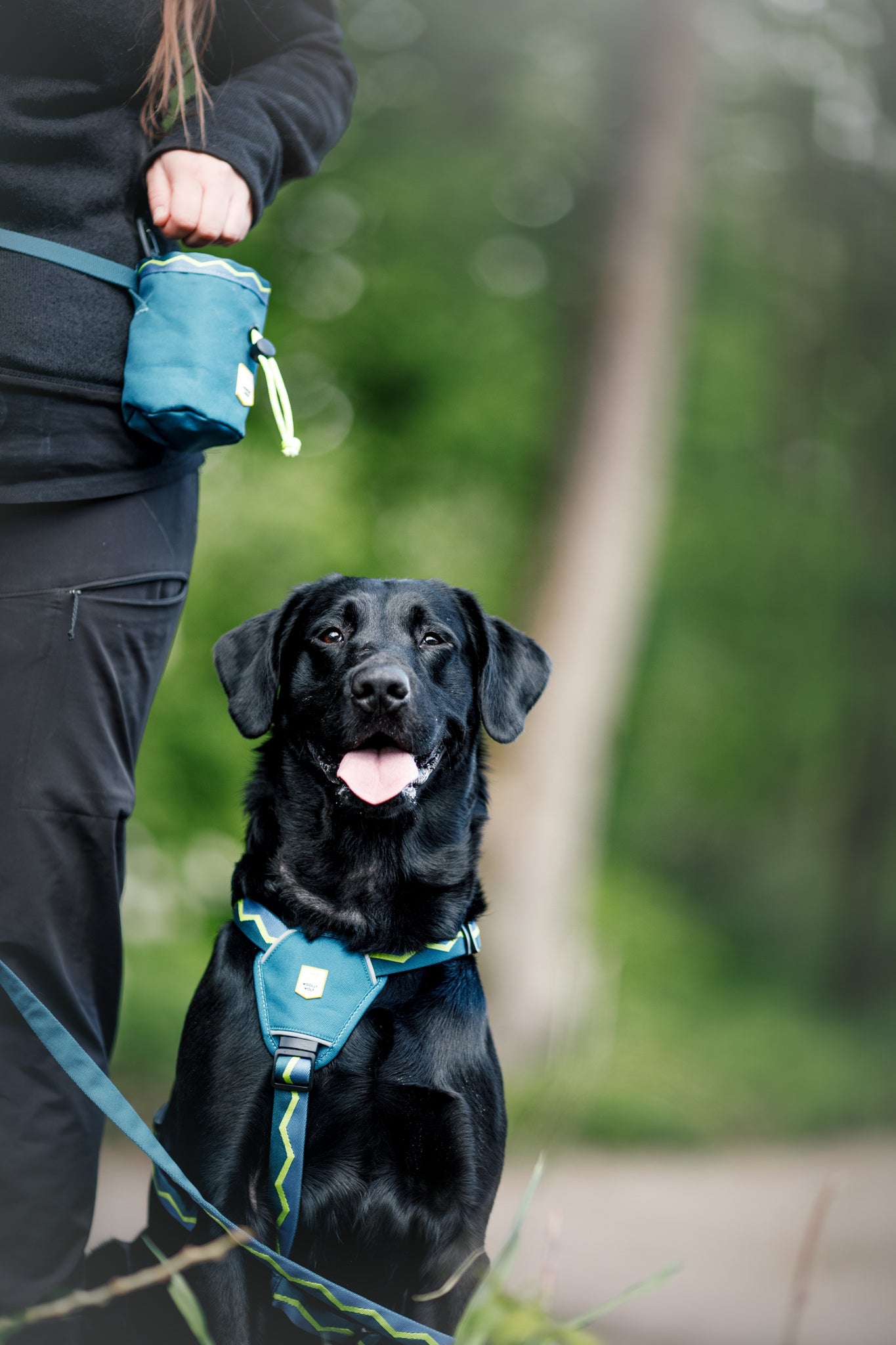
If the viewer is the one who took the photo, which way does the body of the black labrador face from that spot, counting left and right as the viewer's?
facing the viewer

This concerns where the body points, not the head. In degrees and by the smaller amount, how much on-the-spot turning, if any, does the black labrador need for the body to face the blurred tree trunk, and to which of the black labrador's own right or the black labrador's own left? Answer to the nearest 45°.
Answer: approximately 180°
